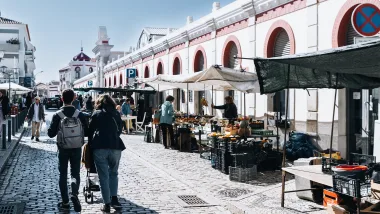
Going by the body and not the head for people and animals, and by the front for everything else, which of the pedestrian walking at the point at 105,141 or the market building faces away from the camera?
the pedestrian walking

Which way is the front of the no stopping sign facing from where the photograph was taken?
facing the viewer

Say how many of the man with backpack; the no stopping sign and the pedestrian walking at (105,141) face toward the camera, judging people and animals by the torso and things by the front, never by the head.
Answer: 1

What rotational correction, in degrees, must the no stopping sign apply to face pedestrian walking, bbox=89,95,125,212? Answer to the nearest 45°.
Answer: approximately 45° to its right

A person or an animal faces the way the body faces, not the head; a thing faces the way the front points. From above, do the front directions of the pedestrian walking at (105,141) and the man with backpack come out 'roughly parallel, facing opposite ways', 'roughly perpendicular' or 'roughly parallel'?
roughly parallel

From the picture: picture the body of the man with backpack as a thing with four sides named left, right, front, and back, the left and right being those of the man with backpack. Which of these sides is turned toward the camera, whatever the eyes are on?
back

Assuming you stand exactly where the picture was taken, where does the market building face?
facing the viewer and to the left of the viewer

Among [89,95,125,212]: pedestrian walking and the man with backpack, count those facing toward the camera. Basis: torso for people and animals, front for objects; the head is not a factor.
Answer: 0

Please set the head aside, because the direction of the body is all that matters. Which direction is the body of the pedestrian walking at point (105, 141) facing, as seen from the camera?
away from the camera

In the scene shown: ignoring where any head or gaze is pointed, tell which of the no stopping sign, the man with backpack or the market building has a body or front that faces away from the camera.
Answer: the man with backpack

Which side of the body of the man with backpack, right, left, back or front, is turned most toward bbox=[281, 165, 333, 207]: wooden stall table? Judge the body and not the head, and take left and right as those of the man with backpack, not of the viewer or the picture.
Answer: right

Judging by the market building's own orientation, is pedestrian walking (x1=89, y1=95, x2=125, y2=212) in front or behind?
in front
